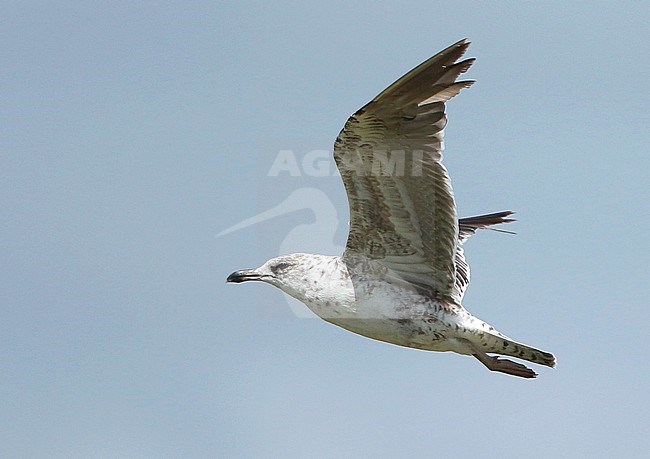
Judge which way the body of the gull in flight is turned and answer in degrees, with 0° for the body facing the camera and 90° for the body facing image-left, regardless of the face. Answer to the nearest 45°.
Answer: approximately 90°
